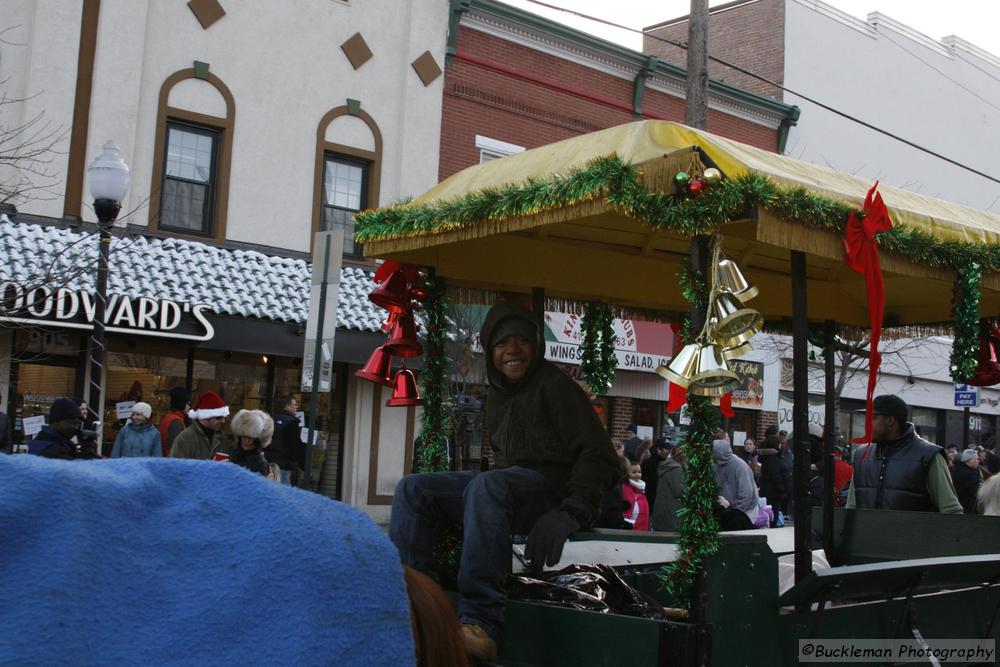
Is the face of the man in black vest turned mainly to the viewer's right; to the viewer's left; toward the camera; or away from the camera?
to the viewer's left

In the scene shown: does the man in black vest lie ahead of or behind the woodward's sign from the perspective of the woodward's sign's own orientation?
ahead

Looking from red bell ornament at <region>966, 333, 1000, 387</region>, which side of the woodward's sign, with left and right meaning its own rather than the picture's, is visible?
front

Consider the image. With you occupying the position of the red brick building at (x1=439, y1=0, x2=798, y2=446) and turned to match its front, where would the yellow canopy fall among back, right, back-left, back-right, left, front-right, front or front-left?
front-right

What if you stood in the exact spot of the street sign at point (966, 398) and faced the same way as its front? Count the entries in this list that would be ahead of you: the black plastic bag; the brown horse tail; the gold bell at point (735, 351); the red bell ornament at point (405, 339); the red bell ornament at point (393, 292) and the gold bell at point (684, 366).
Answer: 6

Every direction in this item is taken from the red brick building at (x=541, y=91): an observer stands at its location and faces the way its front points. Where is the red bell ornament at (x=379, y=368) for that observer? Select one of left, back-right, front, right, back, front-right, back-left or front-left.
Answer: front-right

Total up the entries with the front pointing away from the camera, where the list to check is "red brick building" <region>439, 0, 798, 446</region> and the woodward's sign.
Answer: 0

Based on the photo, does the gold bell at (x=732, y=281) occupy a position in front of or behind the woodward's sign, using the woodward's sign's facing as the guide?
in front

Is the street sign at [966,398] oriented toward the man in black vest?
yes

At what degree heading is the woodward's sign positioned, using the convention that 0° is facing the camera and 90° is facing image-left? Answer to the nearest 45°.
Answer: approximately 315°

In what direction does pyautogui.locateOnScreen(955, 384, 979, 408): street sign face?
toward the camera

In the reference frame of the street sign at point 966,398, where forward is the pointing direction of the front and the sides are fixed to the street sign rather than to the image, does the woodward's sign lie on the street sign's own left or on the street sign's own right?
on the street sign's own right

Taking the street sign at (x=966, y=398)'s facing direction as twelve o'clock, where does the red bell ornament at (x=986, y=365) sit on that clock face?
The red bell ornament is roughly at 12 o'clock from the street sign.

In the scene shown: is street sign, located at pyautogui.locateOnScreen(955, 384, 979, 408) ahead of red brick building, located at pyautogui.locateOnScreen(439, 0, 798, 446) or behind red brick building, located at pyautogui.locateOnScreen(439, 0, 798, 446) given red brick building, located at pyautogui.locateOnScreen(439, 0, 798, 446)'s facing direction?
ahead

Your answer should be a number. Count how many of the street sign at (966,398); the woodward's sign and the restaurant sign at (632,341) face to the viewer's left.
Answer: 0

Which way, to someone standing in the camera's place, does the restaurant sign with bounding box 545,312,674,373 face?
facing the viewer and to the right of the viewer
